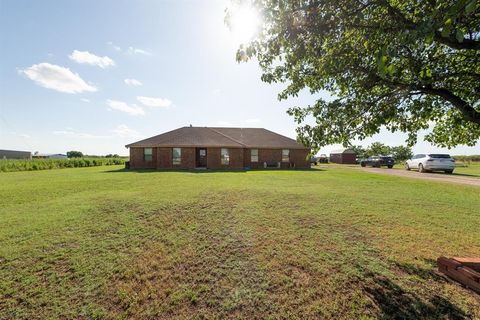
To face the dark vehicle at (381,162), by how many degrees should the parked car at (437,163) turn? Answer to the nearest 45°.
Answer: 0° — it already faces it

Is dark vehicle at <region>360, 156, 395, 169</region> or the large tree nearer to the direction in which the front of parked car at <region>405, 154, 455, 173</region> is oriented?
the dark vehicle

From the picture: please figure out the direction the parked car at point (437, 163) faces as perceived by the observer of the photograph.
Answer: facing away from the viewer and to the left of the viewer

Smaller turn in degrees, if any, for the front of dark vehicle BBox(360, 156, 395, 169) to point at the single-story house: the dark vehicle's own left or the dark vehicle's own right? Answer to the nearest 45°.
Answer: approximately 45° to the dark vehicle's own left

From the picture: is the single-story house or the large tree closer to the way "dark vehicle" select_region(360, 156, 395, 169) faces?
the single-story house

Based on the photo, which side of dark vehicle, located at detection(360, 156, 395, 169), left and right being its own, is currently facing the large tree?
left

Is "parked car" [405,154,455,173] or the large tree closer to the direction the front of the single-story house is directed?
the large tree

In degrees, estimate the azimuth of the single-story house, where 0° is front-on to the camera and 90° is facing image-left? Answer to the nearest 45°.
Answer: approximately 0°

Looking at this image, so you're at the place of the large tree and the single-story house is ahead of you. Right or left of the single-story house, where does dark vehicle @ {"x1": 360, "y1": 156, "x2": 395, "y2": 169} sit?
right
